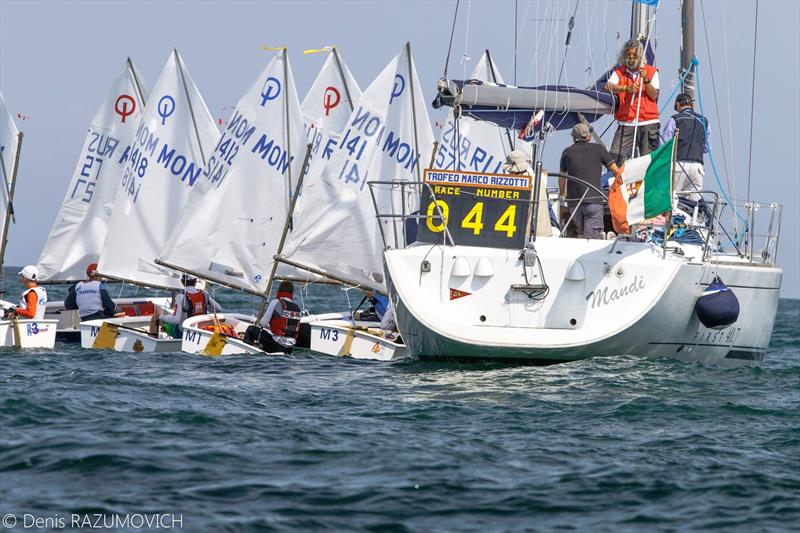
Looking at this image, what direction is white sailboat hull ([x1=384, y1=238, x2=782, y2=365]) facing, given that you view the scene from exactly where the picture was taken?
facing away from the viewer and to the right of the viewer

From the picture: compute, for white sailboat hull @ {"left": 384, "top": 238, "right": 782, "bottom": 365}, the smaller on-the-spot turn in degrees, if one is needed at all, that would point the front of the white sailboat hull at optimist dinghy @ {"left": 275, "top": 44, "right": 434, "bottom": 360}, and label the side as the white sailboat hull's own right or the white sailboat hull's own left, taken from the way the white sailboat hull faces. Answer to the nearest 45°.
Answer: approximately 90° to the white sailboat hull's own left

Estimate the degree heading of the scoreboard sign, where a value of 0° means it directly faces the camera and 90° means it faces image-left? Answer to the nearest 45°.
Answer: approximately 0°

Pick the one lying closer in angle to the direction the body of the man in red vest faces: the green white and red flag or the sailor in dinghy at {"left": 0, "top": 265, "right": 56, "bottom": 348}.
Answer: the green white and red flag

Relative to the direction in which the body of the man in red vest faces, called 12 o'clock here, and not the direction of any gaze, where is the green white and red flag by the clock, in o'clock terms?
The green white and red flag is roughly at 12 o'clock from the man in red vest.

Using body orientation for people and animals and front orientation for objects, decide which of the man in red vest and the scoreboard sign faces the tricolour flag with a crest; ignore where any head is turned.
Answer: the man in red vest

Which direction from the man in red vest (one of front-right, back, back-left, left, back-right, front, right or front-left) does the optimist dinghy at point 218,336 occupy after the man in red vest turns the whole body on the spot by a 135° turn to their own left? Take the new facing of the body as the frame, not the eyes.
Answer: back-left

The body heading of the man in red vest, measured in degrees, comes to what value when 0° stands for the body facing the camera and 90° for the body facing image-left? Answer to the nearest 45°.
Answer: approximately 0°

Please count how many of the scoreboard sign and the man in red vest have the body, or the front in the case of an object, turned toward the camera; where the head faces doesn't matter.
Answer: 2

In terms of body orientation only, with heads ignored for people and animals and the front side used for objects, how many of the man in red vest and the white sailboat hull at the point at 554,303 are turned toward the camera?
1
